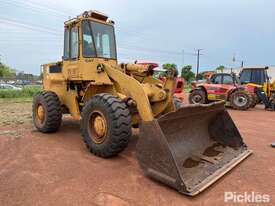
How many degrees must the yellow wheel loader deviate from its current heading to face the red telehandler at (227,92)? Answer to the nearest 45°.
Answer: approximately 90° to its left

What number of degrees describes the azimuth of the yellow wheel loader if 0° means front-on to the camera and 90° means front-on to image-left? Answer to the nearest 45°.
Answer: approximately 315°

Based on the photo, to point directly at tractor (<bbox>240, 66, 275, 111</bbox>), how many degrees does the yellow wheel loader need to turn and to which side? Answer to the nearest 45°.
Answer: approximately 90° to its left

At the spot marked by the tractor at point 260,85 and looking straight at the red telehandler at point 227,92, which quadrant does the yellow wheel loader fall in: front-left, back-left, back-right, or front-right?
front-left

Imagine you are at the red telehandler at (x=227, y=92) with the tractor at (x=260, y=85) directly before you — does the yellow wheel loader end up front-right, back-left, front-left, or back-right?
back-right
